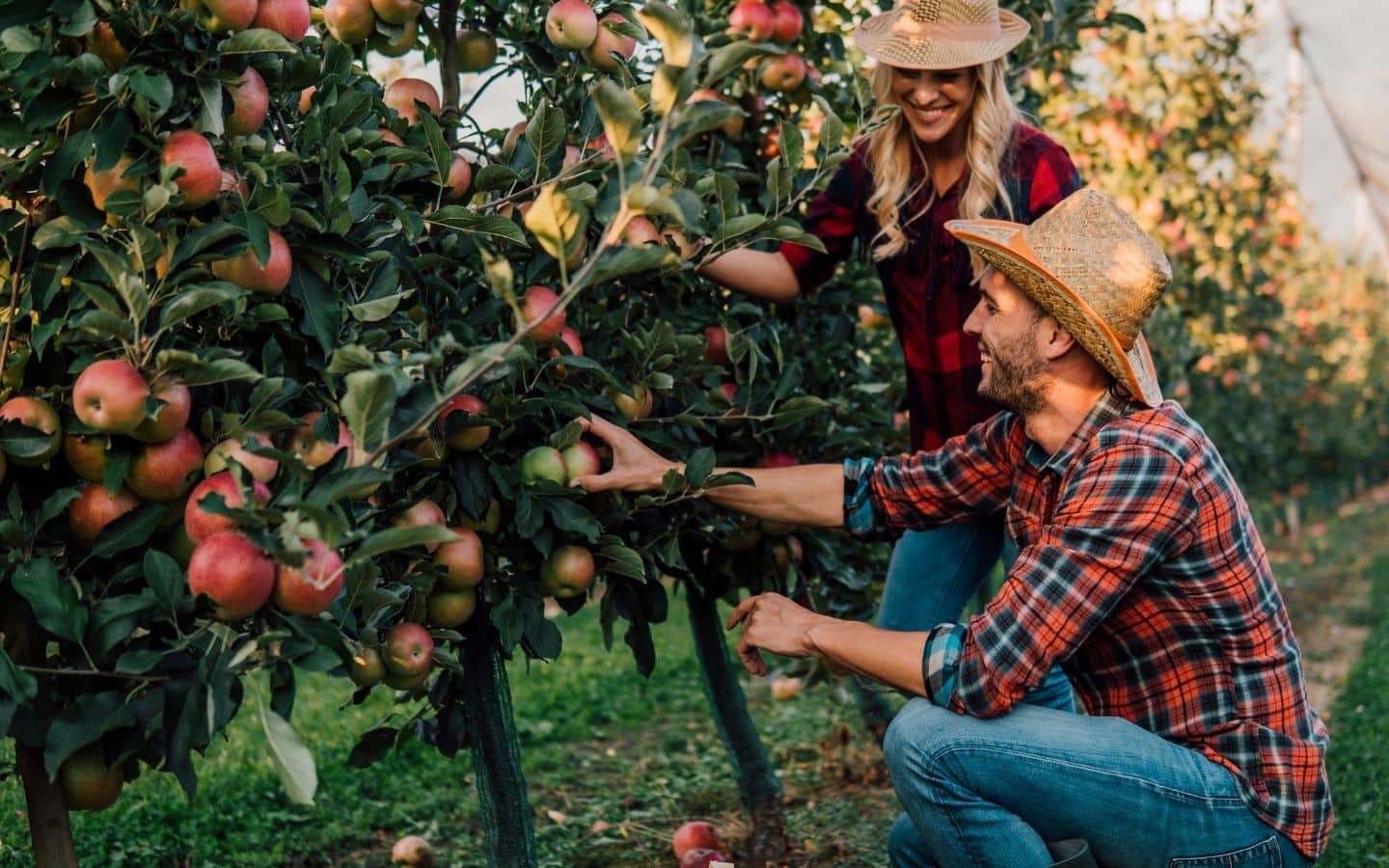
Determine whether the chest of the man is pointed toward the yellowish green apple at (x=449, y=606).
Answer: yes

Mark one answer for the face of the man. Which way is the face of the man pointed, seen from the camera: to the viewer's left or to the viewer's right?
to the viewer's left

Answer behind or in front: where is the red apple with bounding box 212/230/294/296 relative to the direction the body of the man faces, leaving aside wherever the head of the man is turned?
in front

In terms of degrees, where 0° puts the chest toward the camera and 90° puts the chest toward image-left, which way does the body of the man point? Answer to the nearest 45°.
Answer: approximately 90°

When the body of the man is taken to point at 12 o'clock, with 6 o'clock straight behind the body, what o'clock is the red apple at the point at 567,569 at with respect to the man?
The red apple is roughly at 12 o'clock from the man.

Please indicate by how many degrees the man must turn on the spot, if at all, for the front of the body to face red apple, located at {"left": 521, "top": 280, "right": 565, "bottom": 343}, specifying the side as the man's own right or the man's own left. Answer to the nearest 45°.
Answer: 0° — they already face it

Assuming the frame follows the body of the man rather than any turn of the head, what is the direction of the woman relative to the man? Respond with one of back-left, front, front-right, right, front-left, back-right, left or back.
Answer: right

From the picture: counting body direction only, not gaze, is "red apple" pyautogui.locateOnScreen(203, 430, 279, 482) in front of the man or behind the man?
in front
